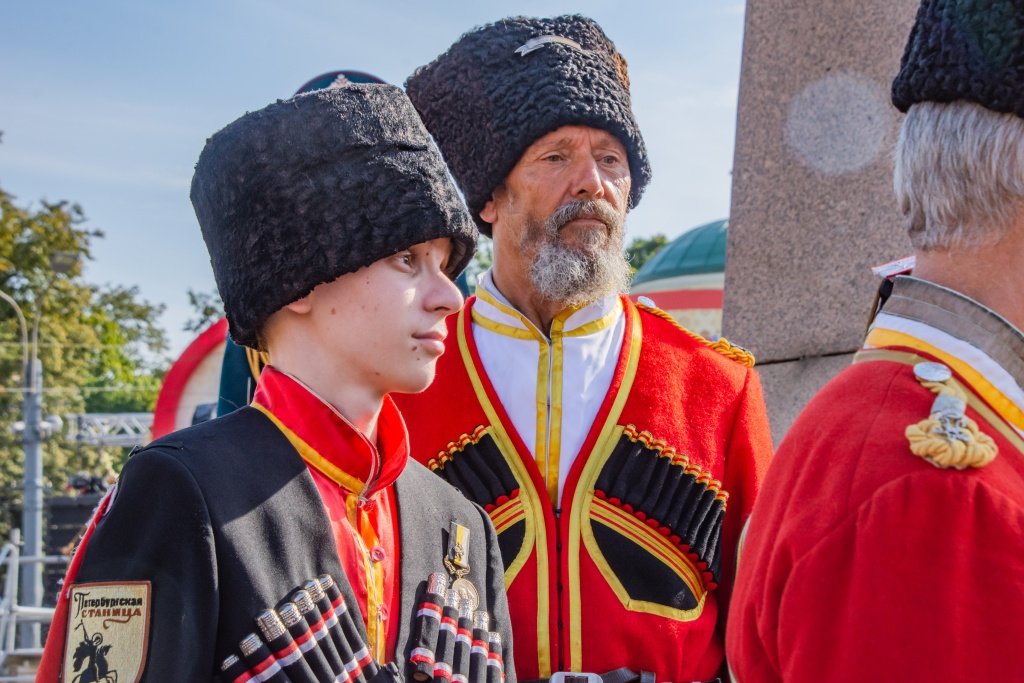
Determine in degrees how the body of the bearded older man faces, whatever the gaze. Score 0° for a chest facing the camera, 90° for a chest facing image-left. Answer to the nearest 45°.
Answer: approximately 0°

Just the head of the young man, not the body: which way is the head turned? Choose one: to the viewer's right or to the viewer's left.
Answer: to the viewer's right

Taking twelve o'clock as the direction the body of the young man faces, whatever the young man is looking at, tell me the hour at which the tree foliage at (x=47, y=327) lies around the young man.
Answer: The tree foliage is roughly at 7 o'clock from the young man.

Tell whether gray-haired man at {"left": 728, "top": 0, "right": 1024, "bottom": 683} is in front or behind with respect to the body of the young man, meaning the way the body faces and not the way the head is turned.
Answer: in front

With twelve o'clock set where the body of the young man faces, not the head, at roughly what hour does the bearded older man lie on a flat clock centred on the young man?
The bearded older man is roughly at 9 o'clock from the young man.

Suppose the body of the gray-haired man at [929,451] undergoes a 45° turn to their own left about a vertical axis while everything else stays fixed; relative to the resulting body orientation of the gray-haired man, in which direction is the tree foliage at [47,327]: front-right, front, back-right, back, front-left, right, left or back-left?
front-left

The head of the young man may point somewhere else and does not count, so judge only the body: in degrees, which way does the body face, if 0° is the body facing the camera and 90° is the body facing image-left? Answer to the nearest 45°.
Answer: approximately 315°

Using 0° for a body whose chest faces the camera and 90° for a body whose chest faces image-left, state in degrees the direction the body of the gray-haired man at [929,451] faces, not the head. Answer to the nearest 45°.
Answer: approximately 225°

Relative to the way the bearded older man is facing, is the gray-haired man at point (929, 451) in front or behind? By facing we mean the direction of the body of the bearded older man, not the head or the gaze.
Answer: in front

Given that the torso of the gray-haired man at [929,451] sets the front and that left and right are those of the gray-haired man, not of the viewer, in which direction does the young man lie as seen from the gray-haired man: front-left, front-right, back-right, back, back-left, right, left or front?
back-left

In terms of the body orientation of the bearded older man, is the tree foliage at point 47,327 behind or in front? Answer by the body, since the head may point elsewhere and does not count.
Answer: behind

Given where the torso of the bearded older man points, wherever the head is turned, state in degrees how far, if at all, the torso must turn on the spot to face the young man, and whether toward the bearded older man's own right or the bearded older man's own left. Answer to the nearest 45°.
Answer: approximately 45° to the bearded older man's own right
